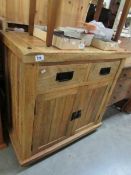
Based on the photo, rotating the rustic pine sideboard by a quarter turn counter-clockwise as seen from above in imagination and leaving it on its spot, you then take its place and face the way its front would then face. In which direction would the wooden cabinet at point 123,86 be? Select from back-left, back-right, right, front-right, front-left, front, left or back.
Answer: front

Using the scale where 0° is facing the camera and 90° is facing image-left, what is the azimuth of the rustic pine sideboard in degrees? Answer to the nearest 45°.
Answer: approximately 315°
